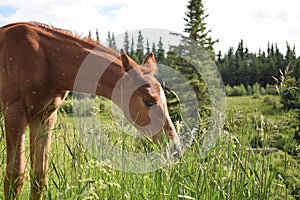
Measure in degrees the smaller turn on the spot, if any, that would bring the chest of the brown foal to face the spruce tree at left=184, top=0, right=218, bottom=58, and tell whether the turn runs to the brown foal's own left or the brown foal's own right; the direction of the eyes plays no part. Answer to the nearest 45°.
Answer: approximately 90° to the brown foal's own left

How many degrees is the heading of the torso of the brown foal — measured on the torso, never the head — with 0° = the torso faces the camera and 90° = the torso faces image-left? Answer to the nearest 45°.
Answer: approximately 270°
